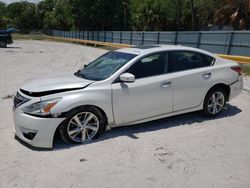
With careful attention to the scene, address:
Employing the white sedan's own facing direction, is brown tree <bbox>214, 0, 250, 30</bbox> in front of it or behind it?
behind

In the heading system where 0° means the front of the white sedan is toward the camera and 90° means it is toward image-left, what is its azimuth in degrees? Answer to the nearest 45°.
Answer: approximately 45°
